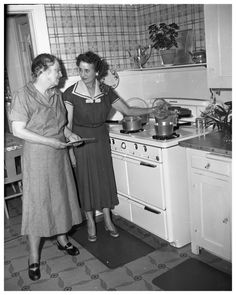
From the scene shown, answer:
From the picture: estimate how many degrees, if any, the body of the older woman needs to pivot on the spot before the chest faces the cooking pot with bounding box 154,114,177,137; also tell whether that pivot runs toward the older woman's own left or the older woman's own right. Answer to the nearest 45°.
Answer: approximately 45° to the older woman's own left

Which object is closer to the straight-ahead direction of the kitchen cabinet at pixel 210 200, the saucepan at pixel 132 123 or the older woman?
the older woman

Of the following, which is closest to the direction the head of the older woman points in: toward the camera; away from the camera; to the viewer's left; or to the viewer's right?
to the viewer's right

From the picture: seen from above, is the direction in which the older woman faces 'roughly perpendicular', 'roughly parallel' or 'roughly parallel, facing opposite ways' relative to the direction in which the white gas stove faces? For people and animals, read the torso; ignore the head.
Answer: roughly perpendicular

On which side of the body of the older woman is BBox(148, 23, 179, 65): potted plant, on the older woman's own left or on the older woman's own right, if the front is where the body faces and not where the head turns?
on the older woman's own left

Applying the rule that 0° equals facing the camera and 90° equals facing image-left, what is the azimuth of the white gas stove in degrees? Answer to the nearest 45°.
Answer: approximately 45°

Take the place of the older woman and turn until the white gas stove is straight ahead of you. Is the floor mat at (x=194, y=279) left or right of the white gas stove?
right

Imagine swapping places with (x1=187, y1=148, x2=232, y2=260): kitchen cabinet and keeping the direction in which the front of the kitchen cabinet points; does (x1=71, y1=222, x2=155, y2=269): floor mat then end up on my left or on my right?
on my right

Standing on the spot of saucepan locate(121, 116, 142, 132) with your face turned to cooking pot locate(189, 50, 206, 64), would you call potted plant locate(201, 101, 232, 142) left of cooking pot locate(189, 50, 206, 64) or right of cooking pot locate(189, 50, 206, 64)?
right

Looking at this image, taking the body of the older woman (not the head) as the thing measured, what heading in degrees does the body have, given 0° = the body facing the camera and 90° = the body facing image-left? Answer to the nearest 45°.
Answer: approximately 315°

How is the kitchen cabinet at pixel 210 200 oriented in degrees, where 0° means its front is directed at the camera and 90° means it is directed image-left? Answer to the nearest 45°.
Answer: approximately 45°
